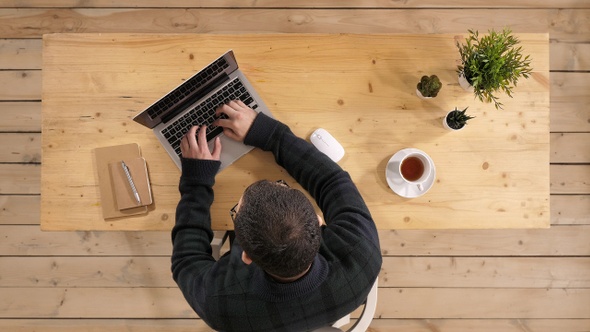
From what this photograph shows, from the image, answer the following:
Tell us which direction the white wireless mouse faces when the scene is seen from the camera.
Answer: facing away from the viewer and to the left of the viewer

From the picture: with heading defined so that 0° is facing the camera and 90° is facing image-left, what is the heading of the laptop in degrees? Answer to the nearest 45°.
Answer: approximately 315°

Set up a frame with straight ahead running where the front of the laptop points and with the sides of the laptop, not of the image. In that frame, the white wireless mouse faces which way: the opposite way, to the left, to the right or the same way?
the opposite way

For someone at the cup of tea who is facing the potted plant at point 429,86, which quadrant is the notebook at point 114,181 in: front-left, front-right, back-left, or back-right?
back-left

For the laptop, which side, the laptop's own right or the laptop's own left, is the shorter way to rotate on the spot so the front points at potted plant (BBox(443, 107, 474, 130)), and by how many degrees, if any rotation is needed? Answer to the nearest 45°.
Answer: approximately 45° to the laptop's own left

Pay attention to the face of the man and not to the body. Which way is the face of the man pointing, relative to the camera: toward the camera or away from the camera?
away from the camera
